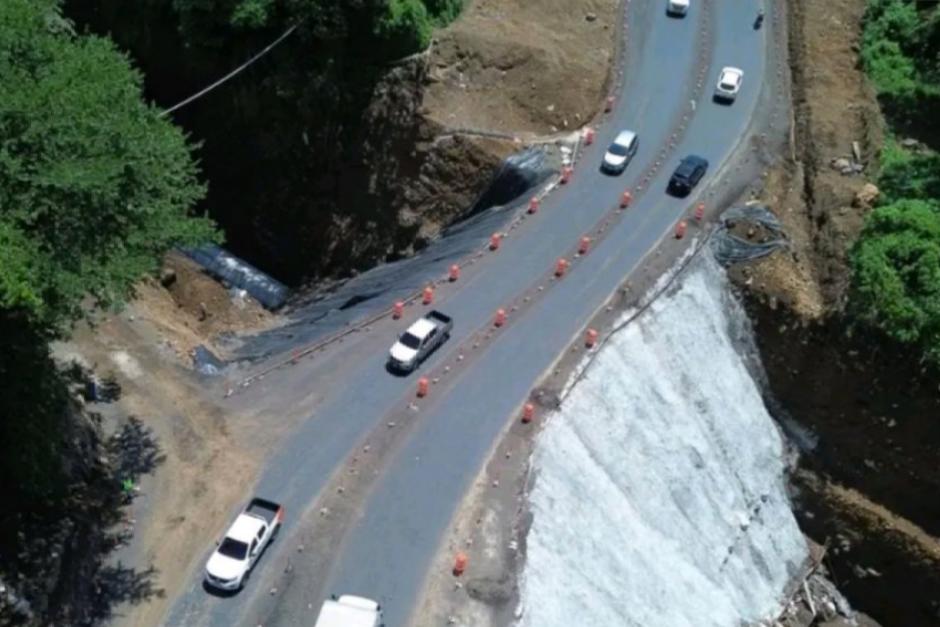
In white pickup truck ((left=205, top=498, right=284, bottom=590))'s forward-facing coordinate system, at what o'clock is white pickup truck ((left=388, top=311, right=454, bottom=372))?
white pickup truck ((left=388, top=311, right=454, bottom=372)) is roughly at 5 o'clock from white pickup truck ((left=205, top=498, right=284, bottom=590)).

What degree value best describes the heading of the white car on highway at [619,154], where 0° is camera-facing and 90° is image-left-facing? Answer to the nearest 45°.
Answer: approximately 45°

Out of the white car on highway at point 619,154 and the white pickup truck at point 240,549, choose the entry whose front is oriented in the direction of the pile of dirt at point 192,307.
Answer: the white car on highway

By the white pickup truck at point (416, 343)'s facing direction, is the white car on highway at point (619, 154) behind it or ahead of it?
behind

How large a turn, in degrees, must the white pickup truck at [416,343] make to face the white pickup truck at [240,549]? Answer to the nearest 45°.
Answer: approximately 45° to its left

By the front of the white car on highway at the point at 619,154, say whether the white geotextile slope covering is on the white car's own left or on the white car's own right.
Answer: on the white car's own left

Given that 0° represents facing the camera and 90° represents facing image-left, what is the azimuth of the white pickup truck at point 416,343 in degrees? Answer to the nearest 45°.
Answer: approximately 45°

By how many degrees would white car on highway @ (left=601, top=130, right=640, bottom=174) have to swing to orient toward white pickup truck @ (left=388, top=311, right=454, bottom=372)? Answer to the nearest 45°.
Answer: approximately 45° to its left

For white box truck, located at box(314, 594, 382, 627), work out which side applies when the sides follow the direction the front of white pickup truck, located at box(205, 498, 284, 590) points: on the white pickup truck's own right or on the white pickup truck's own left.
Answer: on the white pickup truck's own left

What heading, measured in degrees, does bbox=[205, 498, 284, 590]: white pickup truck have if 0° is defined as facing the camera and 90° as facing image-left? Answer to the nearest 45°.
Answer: approximately 45°

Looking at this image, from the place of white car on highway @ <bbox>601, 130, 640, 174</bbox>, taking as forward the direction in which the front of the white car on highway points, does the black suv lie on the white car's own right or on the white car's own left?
on the white car's own left
